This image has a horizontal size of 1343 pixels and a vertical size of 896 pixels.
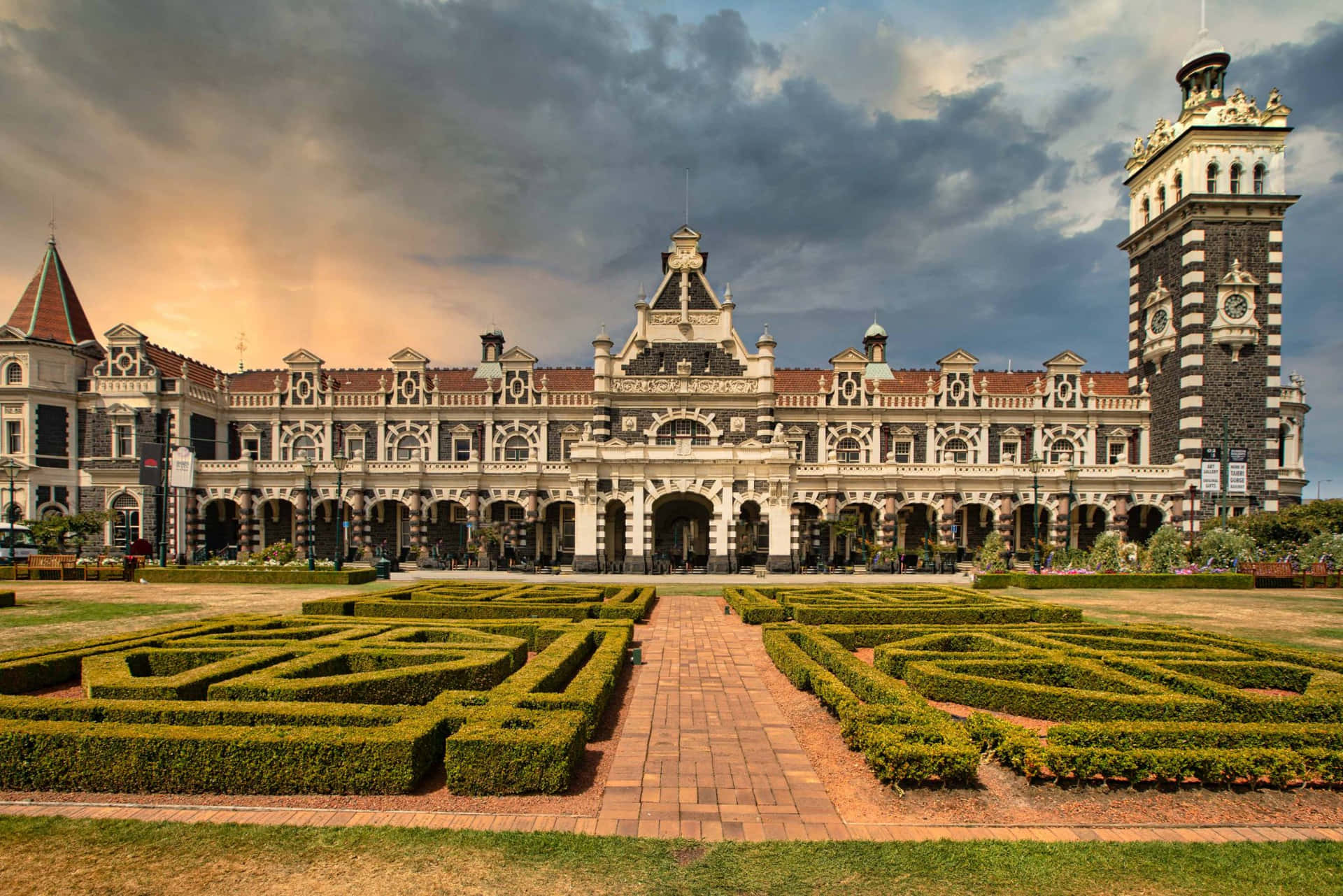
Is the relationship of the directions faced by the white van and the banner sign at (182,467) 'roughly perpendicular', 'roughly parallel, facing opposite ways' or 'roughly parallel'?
roughly perpendicular

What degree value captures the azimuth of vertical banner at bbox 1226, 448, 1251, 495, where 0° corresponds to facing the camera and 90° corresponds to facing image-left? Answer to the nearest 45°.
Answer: approximately 0°

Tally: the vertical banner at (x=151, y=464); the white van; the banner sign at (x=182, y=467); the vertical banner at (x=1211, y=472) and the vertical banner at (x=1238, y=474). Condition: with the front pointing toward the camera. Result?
4

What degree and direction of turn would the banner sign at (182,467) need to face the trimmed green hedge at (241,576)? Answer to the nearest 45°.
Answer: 0° — it already faces it
